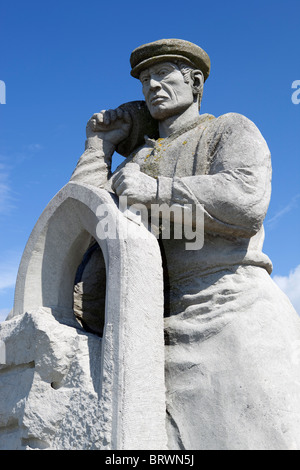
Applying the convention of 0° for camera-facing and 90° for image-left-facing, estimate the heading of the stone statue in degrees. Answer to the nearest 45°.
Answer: approximately 45°
